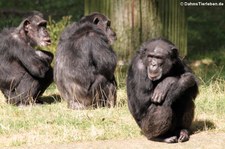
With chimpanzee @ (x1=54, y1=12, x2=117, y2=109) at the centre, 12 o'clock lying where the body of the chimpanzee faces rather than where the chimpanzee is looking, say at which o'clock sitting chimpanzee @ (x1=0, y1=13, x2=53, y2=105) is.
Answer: The sitting chimpanzee is roughly at 8 o'clock from the chimpanzee.

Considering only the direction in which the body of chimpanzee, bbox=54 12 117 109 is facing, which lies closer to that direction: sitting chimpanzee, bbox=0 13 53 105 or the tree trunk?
the tree trunk

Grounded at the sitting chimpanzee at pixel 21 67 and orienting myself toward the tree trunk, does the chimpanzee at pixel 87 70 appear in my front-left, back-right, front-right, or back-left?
front-right

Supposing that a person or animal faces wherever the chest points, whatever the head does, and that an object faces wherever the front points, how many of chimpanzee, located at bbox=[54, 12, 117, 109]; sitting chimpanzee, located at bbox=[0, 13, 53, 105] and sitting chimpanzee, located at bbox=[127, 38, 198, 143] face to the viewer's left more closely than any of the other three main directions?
0

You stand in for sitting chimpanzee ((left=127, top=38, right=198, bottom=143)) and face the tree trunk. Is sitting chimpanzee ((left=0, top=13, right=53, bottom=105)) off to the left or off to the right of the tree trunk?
left

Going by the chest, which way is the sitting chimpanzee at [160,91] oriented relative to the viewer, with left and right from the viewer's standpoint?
facing the viewer and to the right of the viewer

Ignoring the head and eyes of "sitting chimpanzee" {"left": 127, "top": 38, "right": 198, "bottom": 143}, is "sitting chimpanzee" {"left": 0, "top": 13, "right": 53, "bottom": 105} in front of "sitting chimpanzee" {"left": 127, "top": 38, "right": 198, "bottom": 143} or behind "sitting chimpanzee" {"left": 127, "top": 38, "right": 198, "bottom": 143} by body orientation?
behind

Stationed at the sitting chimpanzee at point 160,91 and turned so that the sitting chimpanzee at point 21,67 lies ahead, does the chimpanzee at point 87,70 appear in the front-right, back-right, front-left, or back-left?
front-right

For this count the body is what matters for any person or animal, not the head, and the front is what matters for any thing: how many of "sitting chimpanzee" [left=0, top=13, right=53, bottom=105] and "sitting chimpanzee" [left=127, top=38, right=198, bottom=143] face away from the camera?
0

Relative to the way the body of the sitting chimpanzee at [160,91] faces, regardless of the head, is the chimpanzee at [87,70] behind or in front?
behind

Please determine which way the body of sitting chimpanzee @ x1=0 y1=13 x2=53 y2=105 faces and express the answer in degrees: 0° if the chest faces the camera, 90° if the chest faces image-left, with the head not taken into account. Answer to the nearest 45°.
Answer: approximately 270°

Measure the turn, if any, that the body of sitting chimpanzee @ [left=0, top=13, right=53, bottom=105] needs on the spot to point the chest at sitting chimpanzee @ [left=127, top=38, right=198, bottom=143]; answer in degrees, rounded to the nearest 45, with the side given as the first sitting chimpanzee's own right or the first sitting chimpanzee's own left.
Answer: approximately 45° to the first sitting chimpanzee's own right

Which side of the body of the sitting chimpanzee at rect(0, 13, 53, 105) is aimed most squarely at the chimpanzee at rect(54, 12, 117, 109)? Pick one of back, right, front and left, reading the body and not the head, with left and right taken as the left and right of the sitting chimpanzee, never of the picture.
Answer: front
